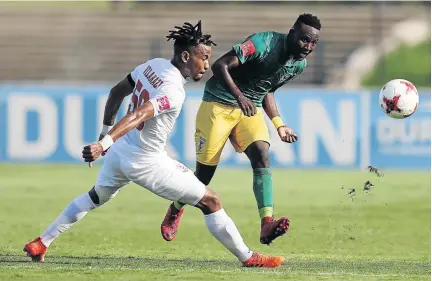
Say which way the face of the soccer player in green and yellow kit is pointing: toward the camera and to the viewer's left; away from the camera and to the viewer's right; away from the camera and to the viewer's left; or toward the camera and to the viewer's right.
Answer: toward the camera and to the viewer's right

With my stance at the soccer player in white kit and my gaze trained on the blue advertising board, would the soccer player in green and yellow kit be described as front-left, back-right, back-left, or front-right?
front-right

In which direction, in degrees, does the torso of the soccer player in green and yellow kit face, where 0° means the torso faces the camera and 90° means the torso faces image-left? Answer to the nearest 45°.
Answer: approximately 315°

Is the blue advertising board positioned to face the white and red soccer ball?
yes

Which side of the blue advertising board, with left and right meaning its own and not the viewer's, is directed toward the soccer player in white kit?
front

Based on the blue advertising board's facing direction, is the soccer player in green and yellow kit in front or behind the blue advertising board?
in front

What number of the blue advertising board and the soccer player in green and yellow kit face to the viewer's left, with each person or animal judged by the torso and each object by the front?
0

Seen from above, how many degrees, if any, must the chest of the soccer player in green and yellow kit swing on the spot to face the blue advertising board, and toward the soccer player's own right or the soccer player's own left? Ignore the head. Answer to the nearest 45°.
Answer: approximately 135° to the soccer player's own left

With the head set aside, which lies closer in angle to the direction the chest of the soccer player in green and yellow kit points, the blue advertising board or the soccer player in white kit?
the soccer player in white kit

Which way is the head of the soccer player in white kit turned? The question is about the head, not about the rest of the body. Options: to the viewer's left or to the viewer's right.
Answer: to the viewer's right

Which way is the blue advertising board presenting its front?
toward the camera
